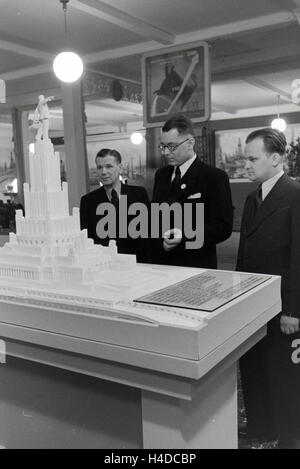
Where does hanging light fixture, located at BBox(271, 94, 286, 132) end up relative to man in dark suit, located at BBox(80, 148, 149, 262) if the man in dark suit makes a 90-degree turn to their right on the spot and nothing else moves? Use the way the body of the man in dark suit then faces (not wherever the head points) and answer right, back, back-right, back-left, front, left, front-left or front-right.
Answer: back-right

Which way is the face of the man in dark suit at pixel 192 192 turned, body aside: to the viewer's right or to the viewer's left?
to the viewer's left

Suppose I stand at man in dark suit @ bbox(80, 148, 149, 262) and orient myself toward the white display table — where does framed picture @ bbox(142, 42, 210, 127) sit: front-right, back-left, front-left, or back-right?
back-left

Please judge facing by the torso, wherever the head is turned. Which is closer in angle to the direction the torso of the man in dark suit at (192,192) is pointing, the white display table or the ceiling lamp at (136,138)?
the white display table

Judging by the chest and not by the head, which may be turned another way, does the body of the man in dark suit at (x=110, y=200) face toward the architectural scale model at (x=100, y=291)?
yes

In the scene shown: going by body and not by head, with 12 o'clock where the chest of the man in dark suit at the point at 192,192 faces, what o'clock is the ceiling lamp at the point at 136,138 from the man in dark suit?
The ceiling lamp is roughly at 4 o'clock from the man in dark suit.

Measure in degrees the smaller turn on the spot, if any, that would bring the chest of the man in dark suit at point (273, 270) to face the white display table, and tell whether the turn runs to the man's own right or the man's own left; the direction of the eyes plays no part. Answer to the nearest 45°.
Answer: approximately 45° to the man's own left

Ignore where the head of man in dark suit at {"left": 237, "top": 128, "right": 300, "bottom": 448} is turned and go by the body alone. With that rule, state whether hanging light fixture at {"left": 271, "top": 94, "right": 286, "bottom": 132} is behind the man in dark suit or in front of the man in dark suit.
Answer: behind

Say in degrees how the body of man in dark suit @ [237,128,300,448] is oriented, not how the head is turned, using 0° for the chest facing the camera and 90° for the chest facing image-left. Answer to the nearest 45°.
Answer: approximately 45°
